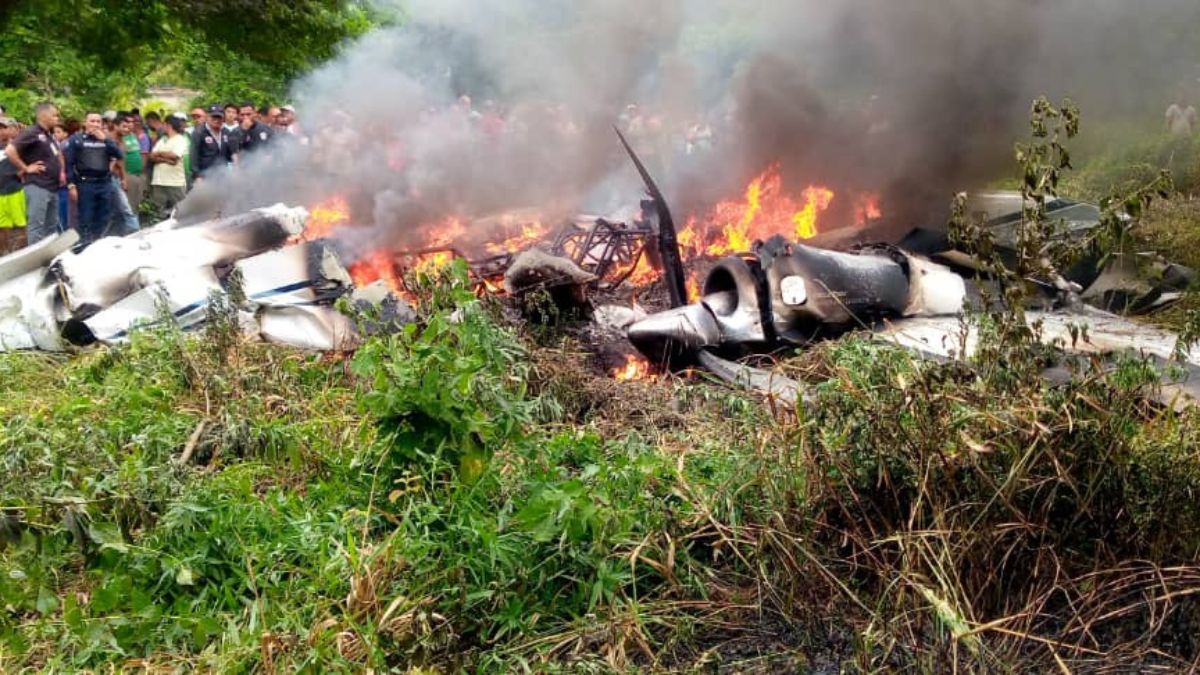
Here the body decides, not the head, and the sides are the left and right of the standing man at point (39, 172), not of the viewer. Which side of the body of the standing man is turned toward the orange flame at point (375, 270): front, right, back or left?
front

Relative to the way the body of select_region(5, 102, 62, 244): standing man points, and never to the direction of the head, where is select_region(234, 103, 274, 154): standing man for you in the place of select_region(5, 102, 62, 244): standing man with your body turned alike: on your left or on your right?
on your left

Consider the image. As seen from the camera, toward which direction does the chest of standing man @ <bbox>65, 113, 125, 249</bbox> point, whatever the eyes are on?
toward the camera

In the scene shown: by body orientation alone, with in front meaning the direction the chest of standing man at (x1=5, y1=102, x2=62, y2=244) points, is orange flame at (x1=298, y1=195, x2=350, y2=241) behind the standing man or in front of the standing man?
in front

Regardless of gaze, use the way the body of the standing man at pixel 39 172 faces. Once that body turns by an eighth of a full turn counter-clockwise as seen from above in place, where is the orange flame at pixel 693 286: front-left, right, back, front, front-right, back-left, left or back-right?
front-right

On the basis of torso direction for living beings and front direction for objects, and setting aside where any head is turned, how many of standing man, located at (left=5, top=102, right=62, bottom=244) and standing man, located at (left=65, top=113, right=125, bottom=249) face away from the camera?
0

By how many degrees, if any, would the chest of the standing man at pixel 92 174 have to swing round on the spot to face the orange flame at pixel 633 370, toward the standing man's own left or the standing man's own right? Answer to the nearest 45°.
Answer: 0° — they already face it

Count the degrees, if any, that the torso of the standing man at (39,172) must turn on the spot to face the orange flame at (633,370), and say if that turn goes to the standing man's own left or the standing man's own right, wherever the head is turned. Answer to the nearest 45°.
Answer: approximately 45° to the standing man's own right

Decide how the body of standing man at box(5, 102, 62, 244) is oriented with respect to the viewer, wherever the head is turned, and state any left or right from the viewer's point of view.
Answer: facing the viewer and to the right of the viewer

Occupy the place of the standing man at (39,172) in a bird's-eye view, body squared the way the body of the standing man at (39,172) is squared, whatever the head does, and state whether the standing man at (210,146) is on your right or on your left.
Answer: on your left
